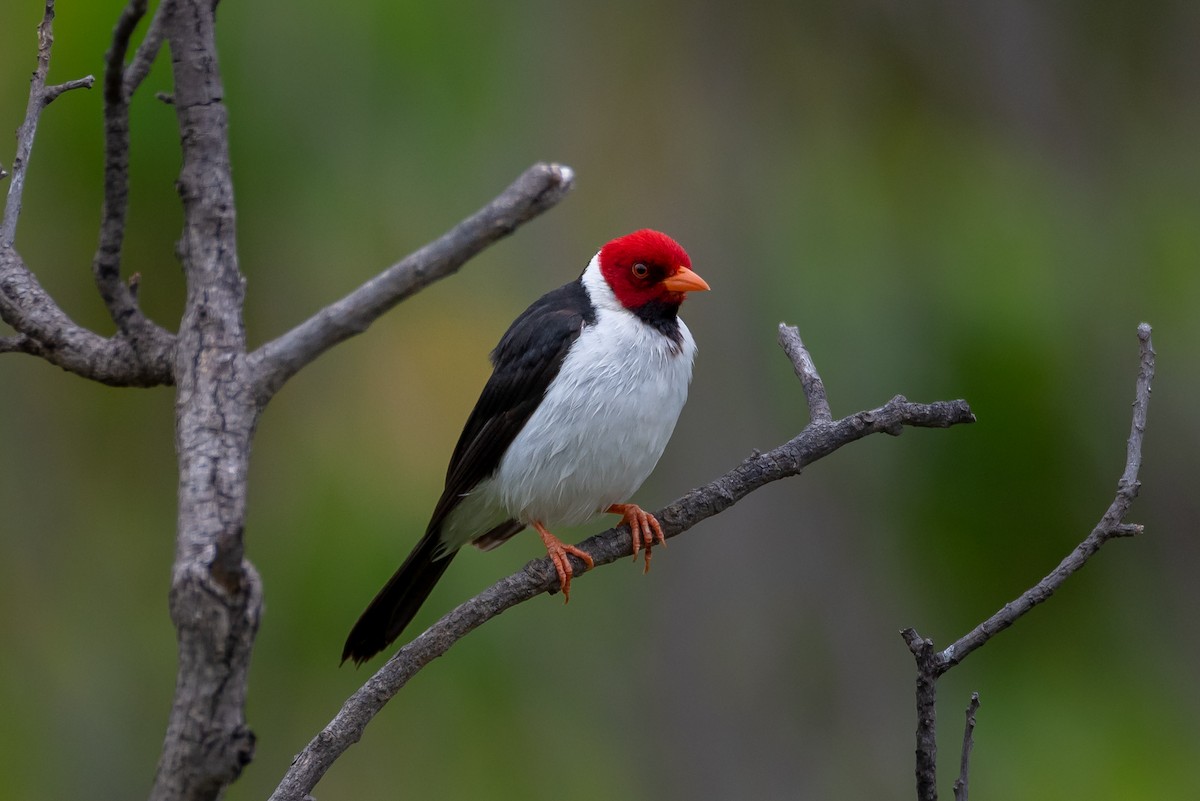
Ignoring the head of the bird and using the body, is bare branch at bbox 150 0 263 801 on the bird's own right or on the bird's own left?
on the bird's own right

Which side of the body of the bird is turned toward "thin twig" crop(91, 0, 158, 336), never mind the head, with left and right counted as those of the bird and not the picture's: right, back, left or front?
right

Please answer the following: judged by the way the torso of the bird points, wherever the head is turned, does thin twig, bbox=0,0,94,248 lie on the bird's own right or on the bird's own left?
on the bird's own right

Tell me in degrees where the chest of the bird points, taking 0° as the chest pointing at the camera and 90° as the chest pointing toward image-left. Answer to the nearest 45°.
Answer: approximately 315°

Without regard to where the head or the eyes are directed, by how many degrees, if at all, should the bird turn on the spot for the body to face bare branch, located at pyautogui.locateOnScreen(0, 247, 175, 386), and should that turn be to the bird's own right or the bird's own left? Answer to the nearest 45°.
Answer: approximately 90° to the bird's own right
